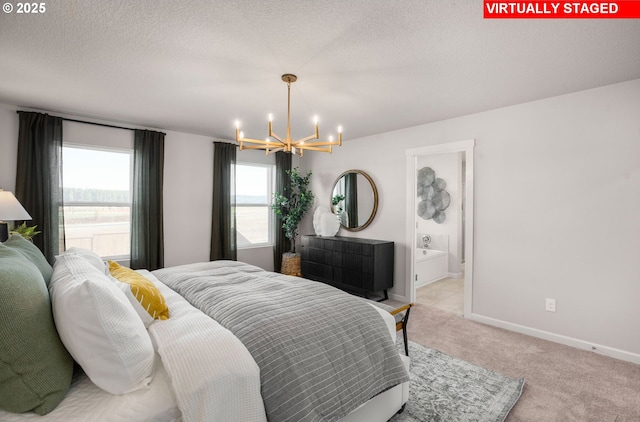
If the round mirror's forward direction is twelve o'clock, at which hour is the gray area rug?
The gray area rug is roughly at 10 o'clock from the round mirror.

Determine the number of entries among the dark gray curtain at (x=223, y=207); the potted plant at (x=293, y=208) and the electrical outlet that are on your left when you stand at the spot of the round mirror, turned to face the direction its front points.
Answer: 1

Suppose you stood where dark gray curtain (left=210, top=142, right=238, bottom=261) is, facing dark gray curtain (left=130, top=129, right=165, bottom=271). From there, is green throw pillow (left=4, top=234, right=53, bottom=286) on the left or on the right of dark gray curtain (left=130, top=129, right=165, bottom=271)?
left

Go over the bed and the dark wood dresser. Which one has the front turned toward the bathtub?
the bed

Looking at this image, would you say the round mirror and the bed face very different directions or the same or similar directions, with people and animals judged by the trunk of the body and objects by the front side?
very different directions

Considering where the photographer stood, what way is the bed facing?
facing away from the viewer and to the right of the viewer

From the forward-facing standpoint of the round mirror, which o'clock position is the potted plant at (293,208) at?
The potted plant is roughly at 2 o'clock from the round mirror.

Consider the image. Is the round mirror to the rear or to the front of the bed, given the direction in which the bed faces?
to the front

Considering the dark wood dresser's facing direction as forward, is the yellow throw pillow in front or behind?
in front

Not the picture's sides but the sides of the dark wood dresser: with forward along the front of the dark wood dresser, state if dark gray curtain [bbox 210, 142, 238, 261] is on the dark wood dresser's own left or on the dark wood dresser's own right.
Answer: on the dark wood dresser's own right

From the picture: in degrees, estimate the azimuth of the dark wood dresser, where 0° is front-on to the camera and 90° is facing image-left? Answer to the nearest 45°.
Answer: approximately 45°

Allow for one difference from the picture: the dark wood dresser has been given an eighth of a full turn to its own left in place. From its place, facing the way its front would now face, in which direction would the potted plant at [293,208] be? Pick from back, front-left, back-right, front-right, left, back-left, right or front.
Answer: back-right

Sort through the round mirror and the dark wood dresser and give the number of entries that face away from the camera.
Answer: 0
